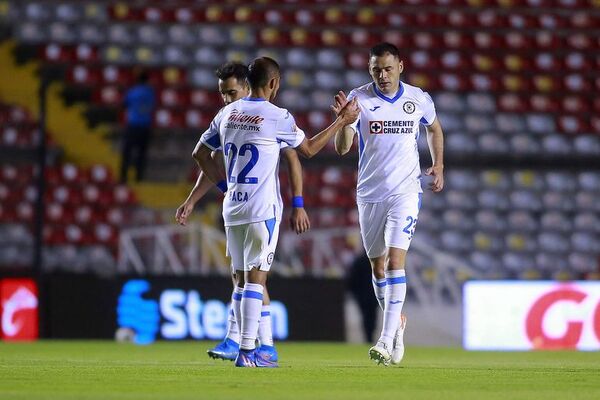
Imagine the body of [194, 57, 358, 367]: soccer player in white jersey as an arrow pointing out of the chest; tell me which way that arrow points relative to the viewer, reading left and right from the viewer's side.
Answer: facing away from the viewer and to the right of the viewer

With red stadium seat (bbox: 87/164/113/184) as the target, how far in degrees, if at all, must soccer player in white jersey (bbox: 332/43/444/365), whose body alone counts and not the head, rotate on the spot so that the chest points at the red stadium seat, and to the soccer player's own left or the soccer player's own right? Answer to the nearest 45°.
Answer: approximately 135° to the soccer player's own right

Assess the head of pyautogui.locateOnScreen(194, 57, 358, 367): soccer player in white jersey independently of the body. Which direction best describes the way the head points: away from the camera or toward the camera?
away from the camera

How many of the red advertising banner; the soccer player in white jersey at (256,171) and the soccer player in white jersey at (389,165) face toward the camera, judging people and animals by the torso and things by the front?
2

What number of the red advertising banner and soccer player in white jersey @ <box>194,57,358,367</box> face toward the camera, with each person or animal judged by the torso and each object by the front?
1
